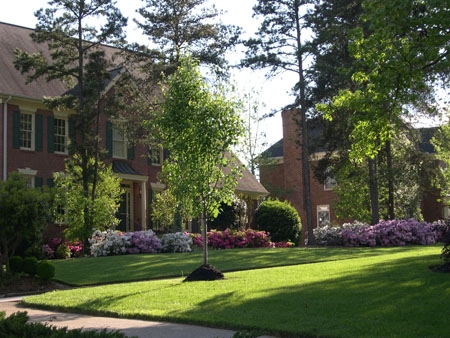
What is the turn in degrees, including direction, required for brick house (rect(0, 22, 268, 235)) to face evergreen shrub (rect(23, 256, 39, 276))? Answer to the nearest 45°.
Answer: approximately 45° to its right

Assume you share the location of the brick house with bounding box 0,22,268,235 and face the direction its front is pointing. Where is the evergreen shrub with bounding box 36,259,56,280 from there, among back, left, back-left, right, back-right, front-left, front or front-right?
front-right

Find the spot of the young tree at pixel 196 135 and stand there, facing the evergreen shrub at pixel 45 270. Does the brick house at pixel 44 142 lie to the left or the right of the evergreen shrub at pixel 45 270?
right

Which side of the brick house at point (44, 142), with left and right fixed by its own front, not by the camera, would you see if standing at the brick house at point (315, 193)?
left

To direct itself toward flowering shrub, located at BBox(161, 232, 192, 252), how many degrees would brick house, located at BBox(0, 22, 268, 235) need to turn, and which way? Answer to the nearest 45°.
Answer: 0° — it already faces it

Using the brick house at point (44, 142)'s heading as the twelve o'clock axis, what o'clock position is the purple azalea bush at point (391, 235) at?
The purple azalea bush is roughly at 11 o'clock from the brick house.

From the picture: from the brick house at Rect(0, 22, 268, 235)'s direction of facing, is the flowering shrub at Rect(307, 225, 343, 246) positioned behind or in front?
in front

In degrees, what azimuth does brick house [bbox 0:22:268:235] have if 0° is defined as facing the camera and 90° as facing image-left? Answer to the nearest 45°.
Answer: approximately 315°

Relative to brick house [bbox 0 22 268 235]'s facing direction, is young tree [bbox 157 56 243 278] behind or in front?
in front

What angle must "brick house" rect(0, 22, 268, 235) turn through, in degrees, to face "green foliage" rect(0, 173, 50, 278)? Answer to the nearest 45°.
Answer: approximately 45° to its right

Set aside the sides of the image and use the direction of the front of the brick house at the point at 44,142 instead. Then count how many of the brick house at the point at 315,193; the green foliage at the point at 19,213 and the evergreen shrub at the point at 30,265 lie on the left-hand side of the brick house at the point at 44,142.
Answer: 1
